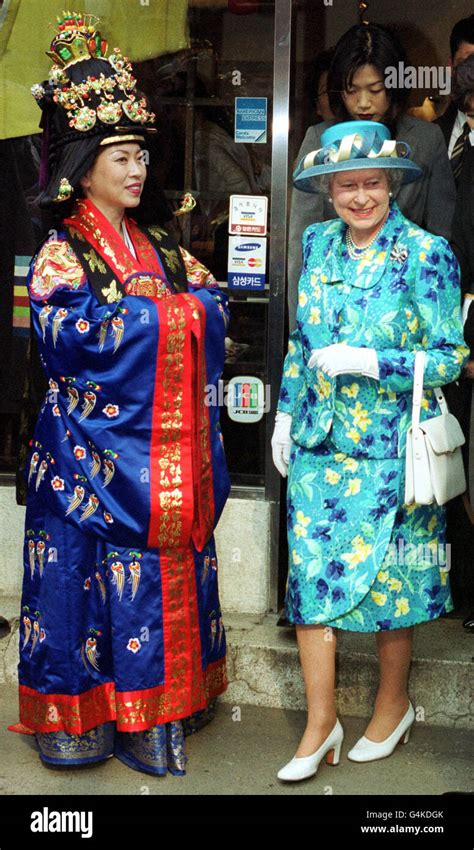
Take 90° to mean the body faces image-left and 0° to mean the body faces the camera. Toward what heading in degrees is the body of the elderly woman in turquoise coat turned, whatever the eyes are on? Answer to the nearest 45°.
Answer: approximately 45°

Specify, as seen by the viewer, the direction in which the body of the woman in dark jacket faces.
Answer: toward the camera

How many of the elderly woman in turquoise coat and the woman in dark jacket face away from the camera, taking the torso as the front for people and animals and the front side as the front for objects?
0

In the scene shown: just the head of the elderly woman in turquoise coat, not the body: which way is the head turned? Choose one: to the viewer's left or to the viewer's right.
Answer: to the viewer's left
